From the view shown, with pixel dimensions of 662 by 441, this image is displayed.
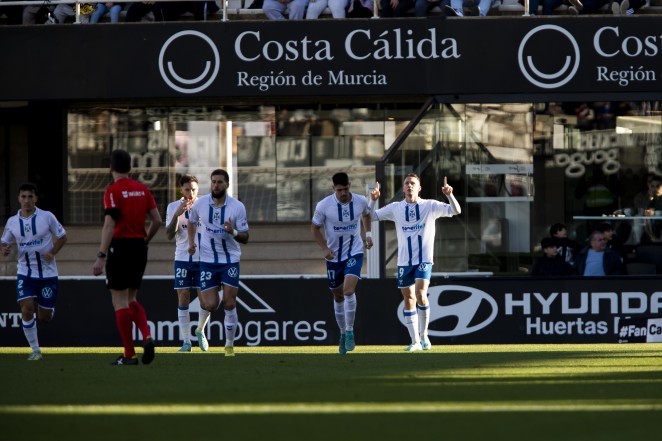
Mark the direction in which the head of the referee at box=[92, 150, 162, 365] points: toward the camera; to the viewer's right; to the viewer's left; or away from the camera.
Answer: away from the camera

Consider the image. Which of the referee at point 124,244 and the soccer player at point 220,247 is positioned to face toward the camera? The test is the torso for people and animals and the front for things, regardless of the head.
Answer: the soccer player at point 220,247

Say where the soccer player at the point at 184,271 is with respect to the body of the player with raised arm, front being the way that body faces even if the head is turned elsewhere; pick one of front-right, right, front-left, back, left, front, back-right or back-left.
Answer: right

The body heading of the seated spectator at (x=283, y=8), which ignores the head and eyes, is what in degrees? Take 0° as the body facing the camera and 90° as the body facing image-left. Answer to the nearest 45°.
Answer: approximately 0°

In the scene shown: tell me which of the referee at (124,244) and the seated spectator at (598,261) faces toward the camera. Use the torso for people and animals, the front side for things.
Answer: the seated spectator

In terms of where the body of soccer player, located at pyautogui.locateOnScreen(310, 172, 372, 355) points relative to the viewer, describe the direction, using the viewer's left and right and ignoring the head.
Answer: facing the viewer

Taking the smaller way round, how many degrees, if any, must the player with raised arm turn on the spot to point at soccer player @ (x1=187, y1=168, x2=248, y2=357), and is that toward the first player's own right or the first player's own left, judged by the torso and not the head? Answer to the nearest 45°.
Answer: approximately 45° to the first player's own right

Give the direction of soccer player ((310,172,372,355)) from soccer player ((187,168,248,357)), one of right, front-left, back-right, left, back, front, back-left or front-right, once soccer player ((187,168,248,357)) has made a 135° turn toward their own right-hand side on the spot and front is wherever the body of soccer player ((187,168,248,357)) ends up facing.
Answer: back-right

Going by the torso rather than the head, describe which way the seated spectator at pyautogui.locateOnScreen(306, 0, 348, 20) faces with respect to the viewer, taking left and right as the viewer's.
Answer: facing the viewer

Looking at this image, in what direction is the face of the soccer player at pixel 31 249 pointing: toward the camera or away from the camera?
toward the camera

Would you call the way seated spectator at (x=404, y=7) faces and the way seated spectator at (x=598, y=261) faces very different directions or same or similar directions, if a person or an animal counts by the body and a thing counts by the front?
same or similar directions

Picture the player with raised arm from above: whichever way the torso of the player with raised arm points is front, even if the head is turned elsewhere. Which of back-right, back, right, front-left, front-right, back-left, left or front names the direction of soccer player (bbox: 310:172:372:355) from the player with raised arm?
front-right

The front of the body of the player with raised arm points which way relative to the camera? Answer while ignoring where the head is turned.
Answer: toward the camera

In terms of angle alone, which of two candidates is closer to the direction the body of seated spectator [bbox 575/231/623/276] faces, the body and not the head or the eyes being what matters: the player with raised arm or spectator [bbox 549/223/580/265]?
the player with raised arm
